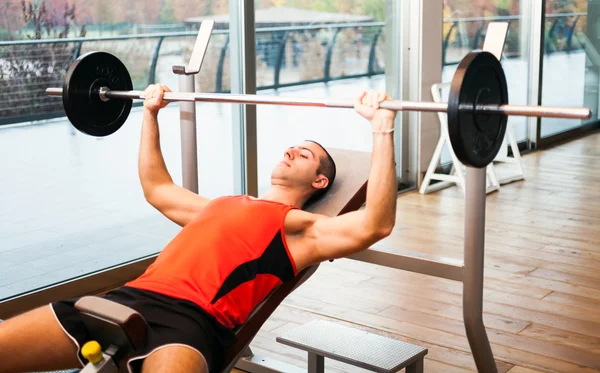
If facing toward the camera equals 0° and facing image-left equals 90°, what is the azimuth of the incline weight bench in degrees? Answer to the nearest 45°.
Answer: approximately 45°
